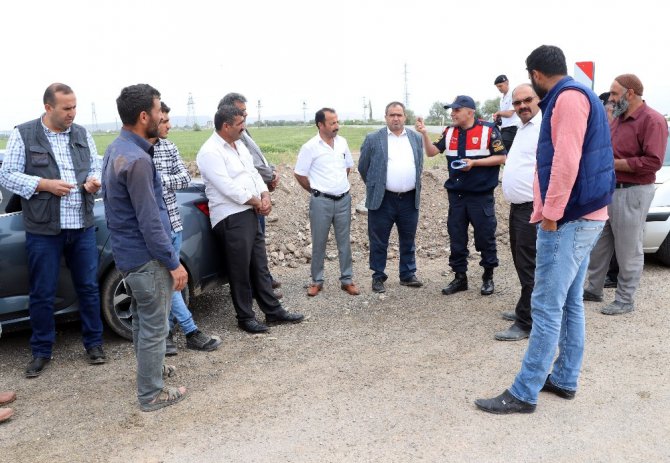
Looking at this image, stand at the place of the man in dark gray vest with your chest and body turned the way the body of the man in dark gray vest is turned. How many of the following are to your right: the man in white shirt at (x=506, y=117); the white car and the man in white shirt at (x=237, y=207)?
0

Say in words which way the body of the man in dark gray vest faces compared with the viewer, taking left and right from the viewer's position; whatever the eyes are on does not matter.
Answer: facing the viewer and to the right of the viewer

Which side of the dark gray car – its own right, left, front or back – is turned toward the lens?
left

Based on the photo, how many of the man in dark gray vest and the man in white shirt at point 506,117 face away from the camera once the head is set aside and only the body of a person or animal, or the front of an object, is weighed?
0

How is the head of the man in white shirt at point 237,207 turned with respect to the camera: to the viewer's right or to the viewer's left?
to the viewer's right

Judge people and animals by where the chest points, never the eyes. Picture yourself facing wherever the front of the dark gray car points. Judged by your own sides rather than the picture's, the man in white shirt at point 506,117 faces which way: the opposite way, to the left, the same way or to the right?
the same way

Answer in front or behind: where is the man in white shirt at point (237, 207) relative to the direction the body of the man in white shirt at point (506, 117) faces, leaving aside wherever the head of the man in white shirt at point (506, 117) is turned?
in front

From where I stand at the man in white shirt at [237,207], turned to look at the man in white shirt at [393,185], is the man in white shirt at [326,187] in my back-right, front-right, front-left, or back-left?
front-left

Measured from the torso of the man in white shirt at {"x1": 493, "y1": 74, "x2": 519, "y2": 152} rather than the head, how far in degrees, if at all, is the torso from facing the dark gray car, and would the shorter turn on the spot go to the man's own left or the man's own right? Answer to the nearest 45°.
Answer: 0° — they already face it

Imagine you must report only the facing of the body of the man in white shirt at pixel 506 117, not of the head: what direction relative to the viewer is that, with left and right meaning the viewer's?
facing the viewer and to the left of the viewer

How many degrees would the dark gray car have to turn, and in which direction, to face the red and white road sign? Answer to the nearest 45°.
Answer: approximately 180°

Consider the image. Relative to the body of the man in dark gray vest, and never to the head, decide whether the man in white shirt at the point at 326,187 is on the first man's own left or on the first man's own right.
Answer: on the first man's own left

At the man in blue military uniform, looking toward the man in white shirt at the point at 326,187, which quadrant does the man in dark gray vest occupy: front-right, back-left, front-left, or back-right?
front-left

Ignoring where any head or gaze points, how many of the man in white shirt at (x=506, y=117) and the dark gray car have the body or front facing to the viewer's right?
0
